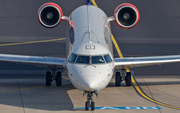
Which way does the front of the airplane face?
toward the camera
